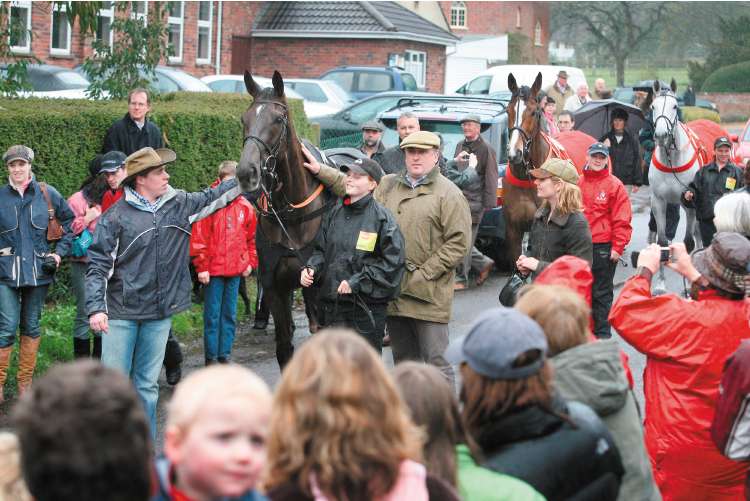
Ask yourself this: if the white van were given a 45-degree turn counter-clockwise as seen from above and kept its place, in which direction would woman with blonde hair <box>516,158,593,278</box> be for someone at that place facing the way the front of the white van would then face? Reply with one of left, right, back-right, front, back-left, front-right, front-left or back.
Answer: front-left

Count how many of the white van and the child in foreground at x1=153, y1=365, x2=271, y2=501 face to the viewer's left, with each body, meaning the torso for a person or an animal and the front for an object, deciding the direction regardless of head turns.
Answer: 1

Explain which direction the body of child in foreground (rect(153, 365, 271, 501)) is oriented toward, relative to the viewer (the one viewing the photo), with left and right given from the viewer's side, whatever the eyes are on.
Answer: facing the viewer and to the right of the viewer

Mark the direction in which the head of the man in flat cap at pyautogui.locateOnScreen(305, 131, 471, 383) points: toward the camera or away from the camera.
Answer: toward the camera

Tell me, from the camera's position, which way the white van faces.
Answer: facing to the left of the viewer

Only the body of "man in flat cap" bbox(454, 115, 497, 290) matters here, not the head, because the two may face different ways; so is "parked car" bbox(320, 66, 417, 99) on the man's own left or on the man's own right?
on the man's own right

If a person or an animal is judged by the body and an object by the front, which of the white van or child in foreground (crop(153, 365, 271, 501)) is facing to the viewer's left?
the white van

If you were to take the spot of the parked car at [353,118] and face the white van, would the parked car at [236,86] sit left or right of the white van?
left

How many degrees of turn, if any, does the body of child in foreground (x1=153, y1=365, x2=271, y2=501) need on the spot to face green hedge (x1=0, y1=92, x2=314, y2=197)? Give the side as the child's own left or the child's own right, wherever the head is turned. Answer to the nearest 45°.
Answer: approximately 135° to the child's own left

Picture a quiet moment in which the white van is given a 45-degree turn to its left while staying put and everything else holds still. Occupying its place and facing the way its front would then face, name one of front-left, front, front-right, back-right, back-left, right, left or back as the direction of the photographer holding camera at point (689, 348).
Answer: front-left

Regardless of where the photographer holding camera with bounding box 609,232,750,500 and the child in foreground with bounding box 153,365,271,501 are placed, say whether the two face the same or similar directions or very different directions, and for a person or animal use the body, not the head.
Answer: very different directions

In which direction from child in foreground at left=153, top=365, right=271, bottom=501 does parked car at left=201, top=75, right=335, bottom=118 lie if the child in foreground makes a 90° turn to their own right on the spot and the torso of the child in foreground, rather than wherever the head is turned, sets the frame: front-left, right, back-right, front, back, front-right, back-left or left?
back-right

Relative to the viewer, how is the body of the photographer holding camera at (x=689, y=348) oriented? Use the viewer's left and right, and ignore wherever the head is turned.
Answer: facing away from the viewer and to the left of the viewer

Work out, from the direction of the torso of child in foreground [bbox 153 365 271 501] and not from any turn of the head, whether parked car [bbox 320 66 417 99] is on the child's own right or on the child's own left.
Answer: on the child's own left

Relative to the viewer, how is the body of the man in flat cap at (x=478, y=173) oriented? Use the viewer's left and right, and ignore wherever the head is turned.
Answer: facing the viewer and to the left of the viewer
